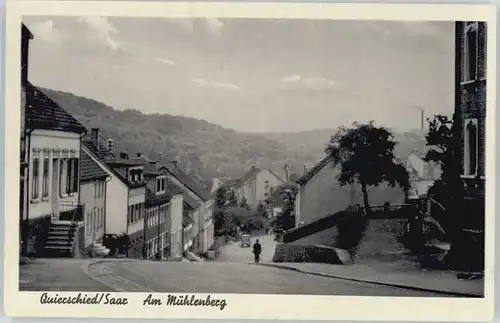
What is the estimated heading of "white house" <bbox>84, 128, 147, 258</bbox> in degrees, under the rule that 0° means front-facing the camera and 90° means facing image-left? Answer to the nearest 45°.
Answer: approximately 315°

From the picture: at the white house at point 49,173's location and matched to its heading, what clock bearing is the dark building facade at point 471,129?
The dark building facade is roughly at 11 o'clock from the white house.

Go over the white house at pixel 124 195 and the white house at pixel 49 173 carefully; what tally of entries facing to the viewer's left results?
0

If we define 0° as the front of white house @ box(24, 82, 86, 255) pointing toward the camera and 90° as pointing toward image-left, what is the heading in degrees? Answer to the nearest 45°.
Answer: approximately 315°

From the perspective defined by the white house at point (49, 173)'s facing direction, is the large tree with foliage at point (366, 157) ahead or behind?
ahead

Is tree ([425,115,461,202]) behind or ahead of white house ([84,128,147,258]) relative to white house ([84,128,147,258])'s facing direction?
ahead
